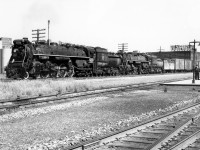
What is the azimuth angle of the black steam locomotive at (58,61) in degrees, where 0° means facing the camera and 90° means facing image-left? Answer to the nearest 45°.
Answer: approximately 45°

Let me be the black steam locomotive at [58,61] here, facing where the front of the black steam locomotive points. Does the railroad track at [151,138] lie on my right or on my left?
on my left
